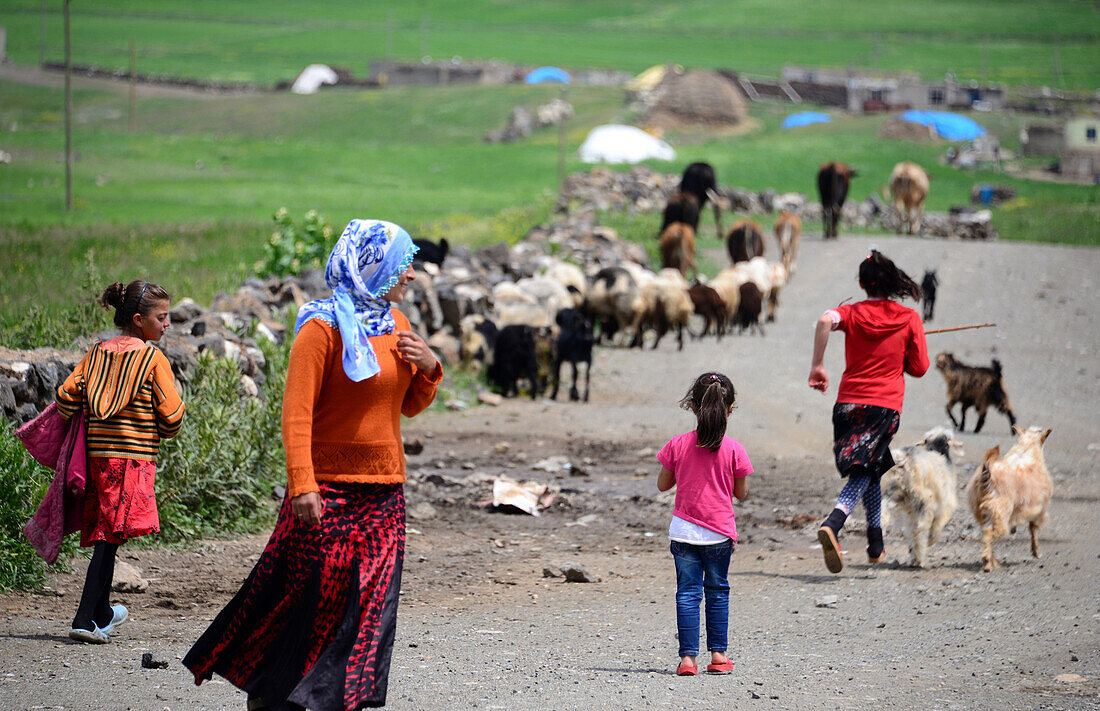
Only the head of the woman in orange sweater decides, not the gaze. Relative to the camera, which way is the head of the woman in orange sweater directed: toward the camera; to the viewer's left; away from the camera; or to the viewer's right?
to the viewer's right

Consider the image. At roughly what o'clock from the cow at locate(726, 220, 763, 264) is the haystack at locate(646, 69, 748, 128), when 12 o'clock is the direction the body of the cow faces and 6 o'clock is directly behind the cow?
The haystack is roughly at 12 o'clock from the cow.

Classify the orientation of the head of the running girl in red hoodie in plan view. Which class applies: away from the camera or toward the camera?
away from the camera

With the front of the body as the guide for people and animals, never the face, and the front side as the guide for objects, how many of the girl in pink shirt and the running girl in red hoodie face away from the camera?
2

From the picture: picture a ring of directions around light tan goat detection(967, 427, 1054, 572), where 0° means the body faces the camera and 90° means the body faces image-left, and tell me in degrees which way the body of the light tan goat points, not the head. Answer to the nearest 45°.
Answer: approximately 225°

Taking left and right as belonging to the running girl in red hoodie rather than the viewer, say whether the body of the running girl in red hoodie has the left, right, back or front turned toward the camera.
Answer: back

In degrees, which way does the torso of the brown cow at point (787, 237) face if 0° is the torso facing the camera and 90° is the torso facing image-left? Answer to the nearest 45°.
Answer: approximately 180°

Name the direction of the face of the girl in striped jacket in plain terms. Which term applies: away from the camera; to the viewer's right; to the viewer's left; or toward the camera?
to the viewer's right

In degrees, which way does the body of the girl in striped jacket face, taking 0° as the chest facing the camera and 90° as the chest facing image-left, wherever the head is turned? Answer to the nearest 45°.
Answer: approximately 225°

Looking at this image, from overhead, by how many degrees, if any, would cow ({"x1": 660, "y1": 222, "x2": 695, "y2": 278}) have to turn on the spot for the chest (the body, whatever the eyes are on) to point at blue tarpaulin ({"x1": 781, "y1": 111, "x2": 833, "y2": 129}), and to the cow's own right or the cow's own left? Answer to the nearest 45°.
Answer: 0° — it already faces it

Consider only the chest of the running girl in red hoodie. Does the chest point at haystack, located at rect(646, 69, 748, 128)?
yes

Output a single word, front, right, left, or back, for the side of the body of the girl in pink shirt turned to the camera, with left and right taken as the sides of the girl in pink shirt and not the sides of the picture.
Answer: back

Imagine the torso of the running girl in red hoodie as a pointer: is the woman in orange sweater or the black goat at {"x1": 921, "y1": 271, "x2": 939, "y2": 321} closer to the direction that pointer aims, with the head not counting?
the black goat

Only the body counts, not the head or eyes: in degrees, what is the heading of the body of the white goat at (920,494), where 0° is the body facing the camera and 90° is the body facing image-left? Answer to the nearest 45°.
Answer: approximately 225°

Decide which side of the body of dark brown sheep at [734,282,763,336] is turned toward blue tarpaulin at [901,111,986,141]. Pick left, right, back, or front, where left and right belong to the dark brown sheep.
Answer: front
